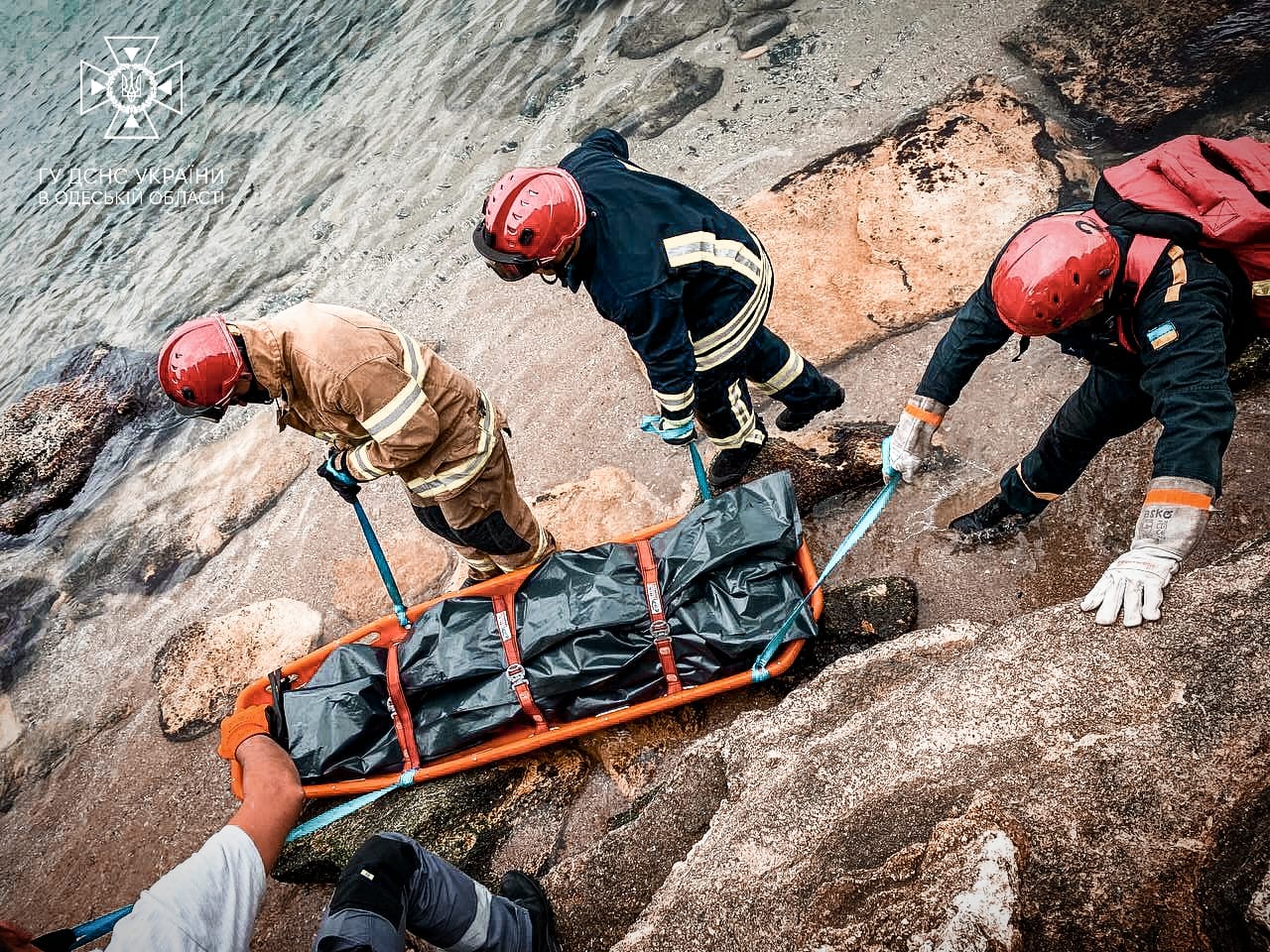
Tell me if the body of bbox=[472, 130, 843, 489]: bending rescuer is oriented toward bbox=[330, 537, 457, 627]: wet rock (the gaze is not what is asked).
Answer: no

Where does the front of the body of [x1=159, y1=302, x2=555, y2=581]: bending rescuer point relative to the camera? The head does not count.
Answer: to the viewer's left

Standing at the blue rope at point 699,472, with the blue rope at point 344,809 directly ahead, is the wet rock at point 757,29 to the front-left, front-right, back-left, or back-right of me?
back-right

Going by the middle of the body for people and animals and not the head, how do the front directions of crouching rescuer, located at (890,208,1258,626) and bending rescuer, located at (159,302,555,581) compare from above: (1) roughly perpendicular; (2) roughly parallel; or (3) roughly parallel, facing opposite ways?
roughly parallel

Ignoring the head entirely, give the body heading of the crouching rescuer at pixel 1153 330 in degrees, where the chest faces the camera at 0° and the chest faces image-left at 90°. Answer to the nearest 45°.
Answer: approximately 45°

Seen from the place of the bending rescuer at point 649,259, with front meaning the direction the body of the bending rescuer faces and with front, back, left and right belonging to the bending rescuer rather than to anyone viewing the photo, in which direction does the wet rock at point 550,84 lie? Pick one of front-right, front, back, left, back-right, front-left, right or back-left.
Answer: back-right

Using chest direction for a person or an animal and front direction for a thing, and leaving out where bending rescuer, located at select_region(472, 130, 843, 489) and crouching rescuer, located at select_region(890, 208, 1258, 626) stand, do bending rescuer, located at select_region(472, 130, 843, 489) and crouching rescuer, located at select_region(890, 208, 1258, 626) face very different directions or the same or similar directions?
same or similar directions

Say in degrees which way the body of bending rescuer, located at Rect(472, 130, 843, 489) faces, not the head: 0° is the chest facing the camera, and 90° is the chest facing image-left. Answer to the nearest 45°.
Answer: approximately 45°
